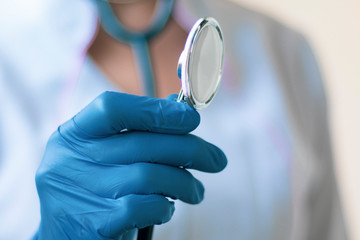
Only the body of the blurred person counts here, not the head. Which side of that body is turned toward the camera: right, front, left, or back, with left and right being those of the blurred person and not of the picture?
front
